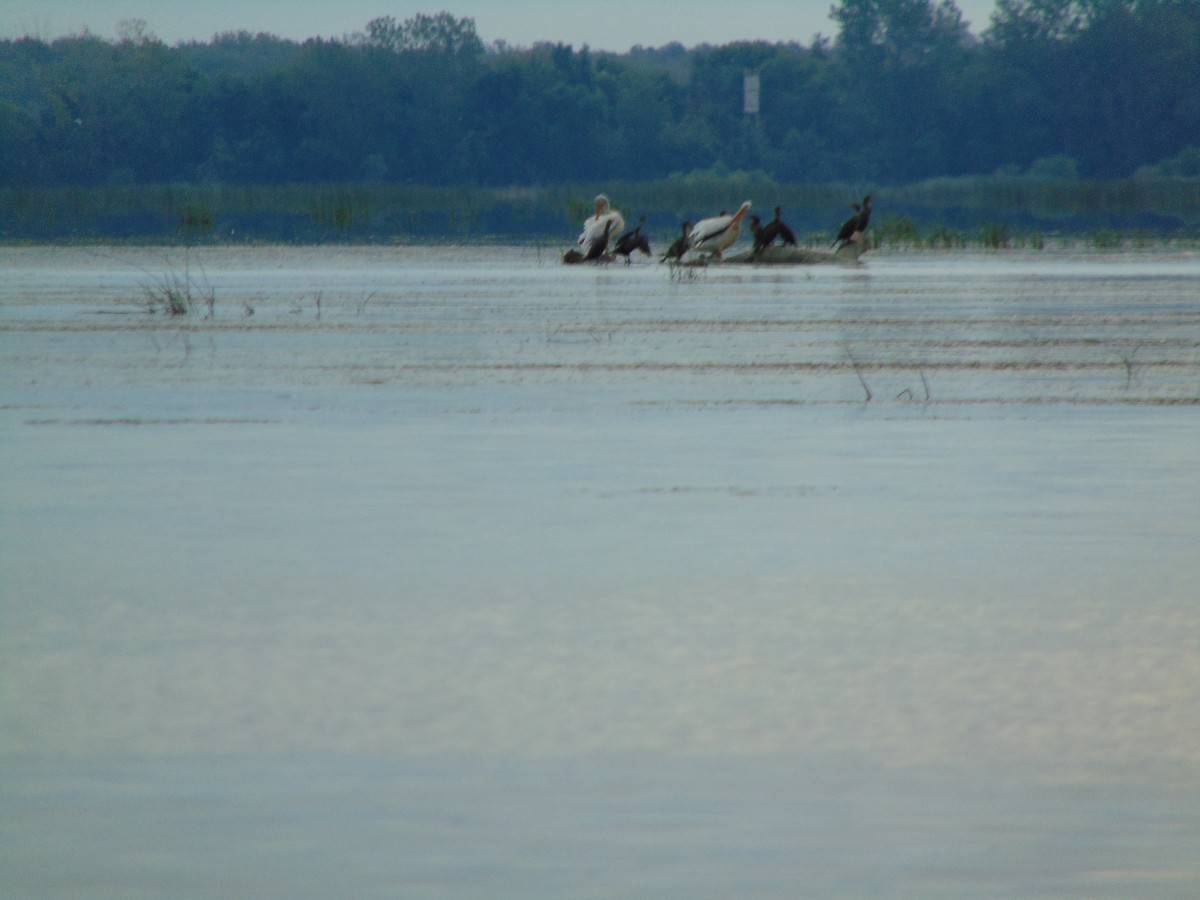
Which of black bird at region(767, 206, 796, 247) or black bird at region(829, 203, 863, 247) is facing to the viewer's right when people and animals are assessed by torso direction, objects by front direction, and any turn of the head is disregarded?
black bird at region(829, 203, 863, 247)

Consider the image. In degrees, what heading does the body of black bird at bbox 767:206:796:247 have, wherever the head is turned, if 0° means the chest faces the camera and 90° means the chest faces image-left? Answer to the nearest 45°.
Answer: approximately 90°

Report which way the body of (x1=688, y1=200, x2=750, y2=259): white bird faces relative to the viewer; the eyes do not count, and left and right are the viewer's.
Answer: facing to the right of the viewer

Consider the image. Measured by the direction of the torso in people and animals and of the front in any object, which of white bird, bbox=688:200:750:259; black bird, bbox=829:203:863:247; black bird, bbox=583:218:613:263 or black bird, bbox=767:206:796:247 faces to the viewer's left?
black bird, bbox=767:206:796:247

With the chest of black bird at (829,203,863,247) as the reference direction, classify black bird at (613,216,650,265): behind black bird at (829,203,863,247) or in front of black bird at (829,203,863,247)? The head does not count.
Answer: behind

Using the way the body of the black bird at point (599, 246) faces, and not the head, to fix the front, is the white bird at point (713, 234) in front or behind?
in front

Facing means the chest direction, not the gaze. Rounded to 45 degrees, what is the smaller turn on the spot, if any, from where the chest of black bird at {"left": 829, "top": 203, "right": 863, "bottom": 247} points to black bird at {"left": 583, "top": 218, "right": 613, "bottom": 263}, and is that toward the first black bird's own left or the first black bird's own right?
approximately 180°

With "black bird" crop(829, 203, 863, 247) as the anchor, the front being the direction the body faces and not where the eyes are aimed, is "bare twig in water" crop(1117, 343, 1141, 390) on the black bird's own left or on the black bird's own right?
on the black bird's own right

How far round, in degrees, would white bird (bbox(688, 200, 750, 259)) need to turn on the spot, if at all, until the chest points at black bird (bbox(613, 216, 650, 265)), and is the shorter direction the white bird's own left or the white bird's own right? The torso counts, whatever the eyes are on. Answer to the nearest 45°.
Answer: approximately 135° to the white bird's own left

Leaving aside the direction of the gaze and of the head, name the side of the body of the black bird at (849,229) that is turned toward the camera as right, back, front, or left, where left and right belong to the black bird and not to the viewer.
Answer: right

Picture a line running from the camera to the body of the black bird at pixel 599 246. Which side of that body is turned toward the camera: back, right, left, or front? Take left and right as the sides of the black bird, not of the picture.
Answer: right

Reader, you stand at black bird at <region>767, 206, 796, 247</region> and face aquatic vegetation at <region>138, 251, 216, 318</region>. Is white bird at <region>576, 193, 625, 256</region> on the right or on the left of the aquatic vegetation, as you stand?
right
